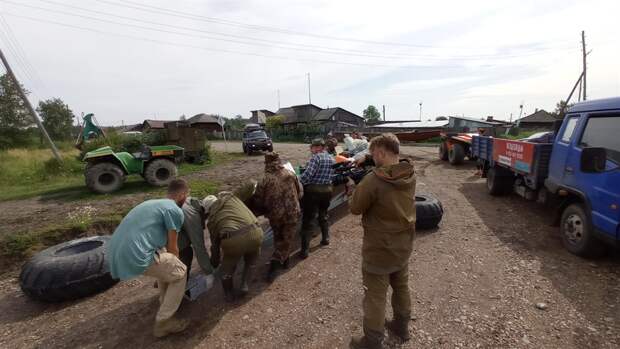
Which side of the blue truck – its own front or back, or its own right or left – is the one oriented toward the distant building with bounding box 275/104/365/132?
back

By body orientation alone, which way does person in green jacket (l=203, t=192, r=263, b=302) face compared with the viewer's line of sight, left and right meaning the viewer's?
facing away from the viewer and to the left of the viewer

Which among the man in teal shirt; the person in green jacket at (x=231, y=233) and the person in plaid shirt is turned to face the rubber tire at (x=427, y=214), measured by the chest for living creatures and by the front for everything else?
the man in teal shirt

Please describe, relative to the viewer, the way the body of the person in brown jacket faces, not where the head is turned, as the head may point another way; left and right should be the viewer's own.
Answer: facing away from the viewer and to the left of the viewer

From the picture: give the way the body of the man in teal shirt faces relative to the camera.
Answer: to the viewer's right

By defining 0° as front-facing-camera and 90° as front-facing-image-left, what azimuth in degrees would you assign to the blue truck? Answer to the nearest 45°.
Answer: approximately 315°

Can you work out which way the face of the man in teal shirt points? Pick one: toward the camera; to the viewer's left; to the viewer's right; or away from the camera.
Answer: to the viewer's right

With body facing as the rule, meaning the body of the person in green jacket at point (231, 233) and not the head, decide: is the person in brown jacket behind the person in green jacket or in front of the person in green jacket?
behind
